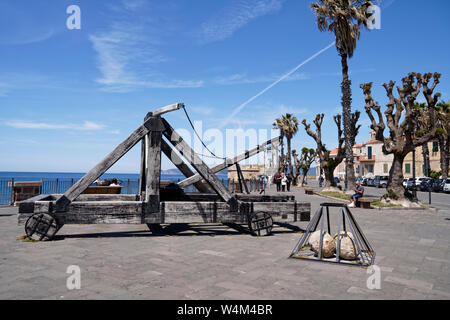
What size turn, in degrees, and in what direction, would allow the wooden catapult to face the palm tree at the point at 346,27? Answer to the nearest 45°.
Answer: approximately 135° to its right

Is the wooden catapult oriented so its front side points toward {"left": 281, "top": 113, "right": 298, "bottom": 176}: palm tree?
no

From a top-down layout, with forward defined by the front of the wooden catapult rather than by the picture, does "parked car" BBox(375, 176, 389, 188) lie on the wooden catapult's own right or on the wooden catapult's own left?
on the wooden catapult's own right

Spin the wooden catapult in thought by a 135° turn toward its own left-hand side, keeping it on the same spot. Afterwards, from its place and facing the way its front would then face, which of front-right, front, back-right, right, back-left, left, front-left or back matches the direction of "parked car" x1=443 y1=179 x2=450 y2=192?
left

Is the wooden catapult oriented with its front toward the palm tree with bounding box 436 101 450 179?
no

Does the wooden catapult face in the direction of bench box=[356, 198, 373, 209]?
no

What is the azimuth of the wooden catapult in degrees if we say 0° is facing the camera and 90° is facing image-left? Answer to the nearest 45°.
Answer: approximately 90°

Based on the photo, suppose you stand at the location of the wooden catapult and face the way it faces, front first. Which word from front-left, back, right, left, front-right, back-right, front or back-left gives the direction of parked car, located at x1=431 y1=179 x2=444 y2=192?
back-right
